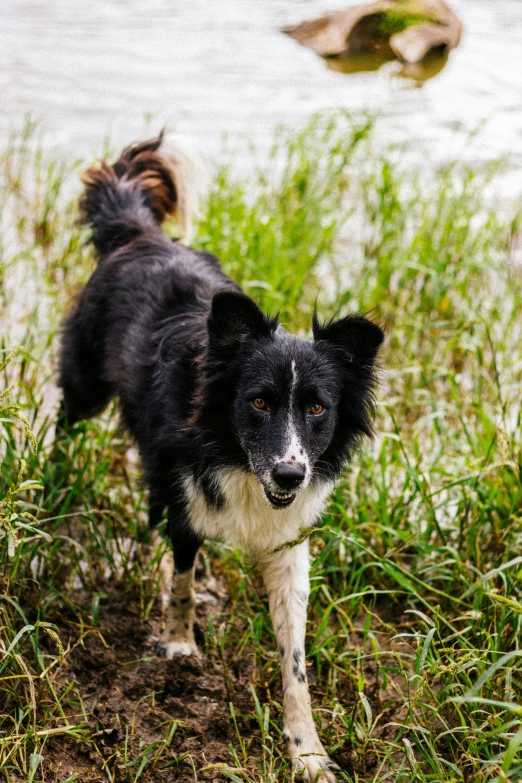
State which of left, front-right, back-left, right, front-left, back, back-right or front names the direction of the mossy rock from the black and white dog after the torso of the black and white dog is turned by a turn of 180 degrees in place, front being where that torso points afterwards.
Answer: front-right

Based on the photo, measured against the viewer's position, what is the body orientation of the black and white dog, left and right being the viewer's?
facing the viewer and to the right of the viewer
